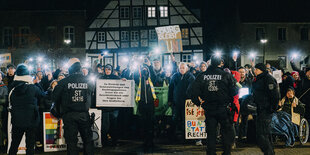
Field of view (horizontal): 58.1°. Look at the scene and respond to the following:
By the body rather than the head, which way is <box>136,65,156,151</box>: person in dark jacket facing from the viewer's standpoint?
toward the camera

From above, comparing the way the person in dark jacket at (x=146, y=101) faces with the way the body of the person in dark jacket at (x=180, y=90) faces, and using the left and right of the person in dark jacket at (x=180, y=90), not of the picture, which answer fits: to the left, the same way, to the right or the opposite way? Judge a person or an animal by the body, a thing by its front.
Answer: the same way

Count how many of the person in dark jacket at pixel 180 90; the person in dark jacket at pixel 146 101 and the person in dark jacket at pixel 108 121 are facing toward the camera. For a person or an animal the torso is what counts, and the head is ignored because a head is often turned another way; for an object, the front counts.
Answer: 3

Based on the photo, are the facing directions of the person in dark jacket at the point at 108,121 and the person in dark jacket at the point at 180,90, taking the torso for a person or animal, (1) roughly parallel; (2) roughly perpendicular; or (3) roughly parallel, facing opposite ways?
roughly parallel

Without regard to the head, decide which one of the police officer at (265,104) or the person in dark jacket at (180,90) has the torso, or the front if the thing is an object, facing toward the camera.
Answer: the person in dark jacket

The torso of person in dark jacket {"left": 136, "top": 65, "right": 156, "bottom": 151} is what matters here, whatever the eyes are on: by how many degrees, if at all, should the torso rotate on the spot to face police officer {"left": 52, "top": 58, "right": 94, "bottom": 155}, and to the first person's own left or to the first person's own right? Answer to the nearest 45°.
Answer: approximately 45° to the first person's own right

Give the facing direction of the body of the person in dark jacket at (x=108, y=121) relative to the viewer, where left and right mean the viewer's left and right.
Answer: facing the viewer

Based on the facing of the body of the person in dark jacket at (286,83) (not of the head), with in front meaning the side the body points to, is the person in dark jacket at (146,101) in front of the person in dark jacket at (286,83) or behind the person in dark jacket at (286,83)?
in front

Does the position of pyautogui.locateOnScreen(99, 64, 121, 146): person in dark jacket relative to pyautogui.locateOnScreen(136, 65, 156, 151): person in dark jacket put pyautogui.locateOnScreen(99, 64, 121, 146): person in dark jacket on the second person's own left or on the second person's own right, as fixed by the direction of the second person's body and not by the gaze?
on the second person's own right

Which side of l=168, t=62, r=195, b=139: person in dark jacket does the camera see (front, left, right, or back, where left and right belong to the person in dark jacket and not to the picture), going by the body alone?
front

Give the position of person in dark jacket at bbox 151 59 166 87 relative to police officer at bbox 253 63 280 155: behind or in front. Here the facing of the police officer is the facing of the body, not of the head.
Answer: in front

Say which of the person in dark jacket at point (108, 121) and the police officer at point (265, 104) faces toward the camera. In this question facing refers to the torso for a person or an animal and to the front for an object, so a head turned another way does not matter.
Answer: the person in dark jacket

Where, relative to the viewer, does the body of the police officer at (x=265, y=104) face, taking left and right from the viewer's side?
facing to the left of the viewer

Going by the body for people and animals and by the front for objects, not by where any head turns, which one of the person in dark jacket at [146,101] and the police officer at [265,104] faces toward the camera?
the person in dark jacket
